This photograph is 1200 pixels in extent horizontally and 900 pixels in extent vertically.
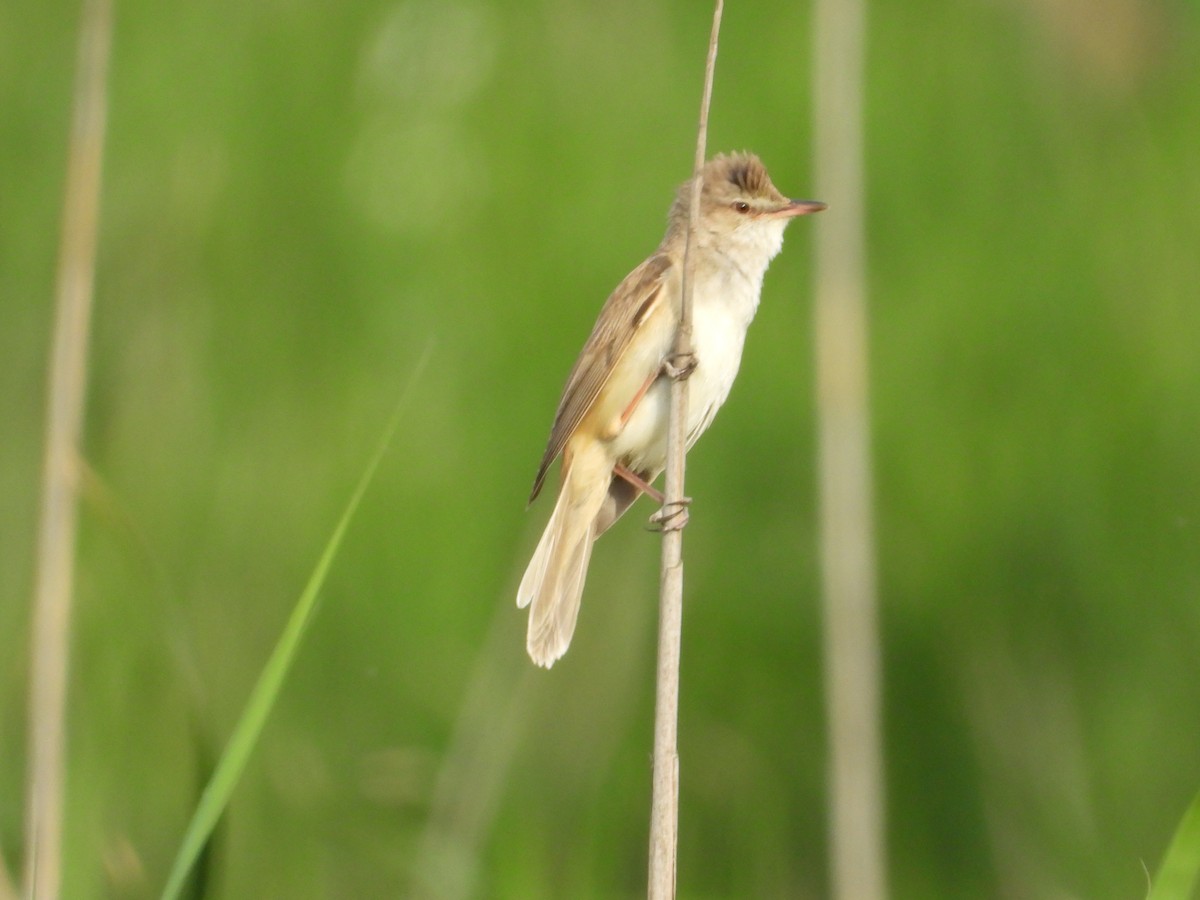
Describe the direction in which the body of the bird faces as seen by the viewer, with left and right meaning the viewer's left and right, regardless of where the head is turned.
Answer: facing to the right of the viewer

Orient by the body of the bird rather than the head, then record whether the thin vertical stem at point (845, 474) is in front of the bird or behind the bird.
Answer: in front

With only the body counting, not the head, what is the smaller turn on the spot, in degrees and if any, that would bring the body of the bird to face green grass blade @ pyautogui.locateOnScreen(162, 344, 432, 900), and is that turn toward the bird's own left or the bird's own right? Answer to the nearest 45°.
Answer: approximately 90° to the bird's own right

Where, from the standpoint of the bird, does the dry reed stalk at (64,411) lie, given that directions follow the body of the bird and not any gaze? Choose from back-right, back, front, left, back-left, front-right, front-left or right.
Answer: back-right

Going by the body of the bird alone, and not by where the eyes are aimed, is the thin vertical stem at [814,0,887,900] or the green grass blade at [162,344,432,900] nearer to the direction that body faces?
the thin vertical stem

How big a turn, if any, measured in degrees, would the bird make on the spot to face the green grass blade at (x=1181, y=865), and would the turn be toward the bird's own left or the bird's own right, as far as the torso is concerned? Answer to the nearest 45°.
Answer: approximately 45° to the bird's own right
